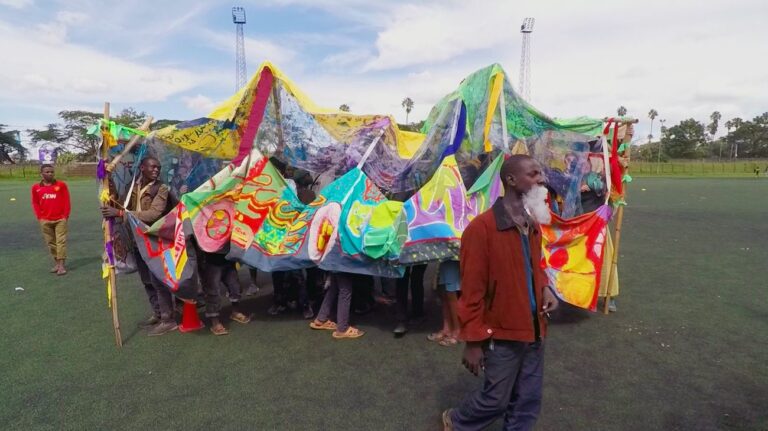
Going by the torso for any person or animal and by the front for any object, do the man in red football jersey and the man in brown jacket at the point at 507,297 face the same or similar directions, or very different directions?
same or similar directions

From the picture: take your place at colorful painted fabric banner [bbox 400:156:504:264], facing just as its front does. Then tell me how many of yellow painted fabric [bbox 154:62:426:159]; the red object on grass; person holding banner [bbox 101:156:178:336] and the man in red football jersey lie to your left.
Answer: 0

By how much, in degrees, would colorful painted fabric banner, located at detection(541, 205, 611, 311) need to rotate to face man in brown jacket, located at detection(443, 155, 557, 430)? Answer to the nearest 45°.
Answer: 0° — it already faces them

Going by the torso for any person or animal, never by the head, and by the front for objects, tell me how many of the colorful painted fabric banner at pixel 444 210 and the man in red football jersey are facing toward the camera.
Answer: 2

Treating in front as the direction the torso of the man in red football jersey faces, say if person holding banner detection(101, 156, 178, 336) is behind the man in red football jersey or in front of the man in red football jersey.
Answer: in front

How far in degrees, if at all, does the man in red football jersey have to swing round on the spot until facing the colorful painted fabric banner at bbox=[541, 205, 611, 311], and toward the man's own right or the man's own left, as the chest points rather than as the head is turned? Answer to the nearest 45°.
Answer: approximately 45° to the man's own left

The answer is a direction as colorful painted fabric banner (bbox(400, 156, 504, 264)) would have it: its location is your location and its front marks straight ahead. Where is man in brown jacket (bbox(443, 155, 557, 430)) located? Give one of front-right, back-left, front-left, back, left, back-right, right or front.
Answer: front

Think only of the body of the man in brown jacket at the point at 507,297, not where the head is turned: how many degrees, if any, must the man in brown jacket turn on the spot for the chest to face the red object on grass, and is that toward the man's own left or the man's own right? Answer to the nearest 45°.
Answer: approximately 180°

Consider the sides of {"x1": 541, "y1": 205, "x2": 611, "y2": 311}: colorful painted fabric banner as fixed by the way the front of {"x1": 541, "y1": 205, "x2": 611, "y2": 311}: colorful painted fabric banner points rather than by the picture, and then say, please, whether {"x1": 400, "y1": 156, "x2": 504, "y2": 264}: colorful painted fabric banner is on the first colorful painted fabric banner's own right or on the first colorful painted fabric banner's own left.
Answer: on the first colorful painted fabric banner's own right

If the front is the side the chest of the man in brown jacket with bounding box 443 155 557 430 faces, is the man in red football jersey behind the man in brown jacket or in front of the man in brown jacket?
behind

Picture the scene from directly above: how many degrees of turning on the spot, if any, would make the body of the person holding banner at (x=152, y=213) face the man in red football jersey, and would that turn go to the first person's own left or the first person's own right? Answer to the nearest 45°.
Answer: approximately 135° to the first person's own right

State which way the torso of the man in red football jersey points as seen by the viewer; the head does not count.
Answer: toward the camera
